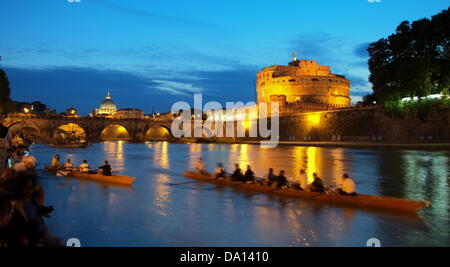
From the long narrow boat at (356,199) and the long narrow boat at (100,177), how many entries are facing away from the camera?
0

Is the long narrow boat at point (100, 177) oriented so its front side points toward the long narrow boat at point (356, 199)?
yes

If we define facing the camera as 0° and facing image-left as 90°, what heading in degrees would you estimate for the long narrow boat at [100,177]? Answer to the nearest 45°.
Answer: approximately 315°

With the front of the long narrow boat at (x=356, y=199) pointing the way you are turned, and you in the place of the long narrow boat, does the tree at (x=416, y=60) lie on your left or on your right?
on your left

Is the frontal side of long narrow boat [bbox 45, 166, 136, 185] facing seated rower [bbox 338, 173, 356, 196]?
yes

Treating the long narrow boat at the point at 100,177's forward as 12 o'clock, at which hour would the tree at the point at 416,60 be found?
The tree is roughly at 10 o'clock from the long narrow boat.
